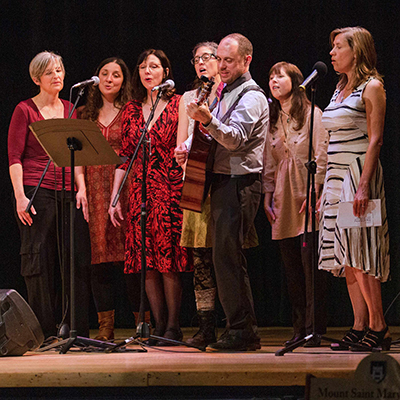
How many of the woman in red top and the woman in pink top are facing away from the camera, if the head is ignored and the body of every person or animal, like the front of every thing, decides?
0

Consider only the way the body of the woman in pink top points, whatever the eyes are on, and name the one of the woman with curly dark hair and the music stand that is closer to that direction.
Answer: the music stand

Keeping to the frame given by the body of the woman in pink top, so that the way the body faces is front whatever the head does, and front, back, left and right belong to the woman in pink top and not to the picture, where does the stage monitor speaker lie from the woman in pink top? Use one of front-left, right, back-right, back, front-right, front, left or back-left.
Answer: front

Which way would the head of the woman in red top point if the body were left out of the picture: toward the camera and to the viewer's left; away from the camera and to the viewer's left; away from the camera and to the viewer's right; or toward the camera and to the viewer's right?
toward the camera and to the viewer's right

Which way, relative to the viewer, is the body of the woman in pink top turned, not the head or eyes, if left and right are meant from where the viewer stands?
facing the viewer and to the left of the viewer

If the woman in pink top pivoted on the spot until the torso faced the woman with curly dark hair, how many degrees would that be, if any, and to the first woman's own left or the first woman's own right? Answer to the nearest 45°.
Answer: approximately 45° to the first woman's own right

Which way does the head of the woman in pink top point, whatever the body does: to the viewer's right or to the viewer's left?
to the viewer's left

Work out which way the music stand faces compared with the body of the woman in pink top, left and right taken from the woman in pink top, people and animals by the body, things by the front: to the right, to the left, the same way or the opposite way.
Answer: the opposite way

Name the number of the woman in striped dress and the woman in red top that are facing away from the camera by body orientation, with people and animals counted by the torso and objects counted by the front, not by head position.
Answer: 0

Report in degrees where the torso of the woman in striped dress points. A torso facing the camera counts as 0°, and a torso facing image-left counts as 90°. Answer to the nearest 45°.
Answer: approximately 45°

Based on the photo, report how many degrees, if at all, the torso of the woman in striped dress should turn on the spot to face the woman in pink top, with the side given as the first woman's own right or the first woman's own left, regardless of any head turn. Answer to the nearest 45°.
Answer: approximately 90° to the first woman's own right

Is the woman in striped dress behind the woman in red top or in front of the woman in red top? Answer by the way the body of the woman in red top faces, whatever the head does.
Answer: in front

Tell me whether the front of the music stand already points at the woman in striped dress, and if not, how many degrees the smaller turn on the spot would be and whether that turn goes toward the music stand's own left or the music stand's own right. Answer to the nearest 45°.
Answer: approximately 45° to the music stand's own right

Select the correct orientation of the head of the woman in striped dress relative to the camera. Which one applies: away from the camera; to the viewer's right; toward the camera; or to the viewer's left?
to the viewer's left

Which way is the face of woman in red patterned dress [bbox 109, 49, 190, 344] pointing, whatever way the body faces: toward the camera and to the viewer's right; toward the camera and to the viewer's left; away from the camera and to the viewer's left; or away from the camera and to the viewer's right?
toward the camera and to the viewer's right

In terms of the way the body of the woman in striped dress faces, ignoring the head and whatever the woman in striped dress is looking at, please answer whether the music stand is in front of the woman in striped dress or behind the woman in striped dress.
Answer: in front

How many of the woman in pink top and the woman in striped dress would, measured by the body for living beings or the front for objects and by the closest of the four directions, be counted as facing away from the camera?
0
